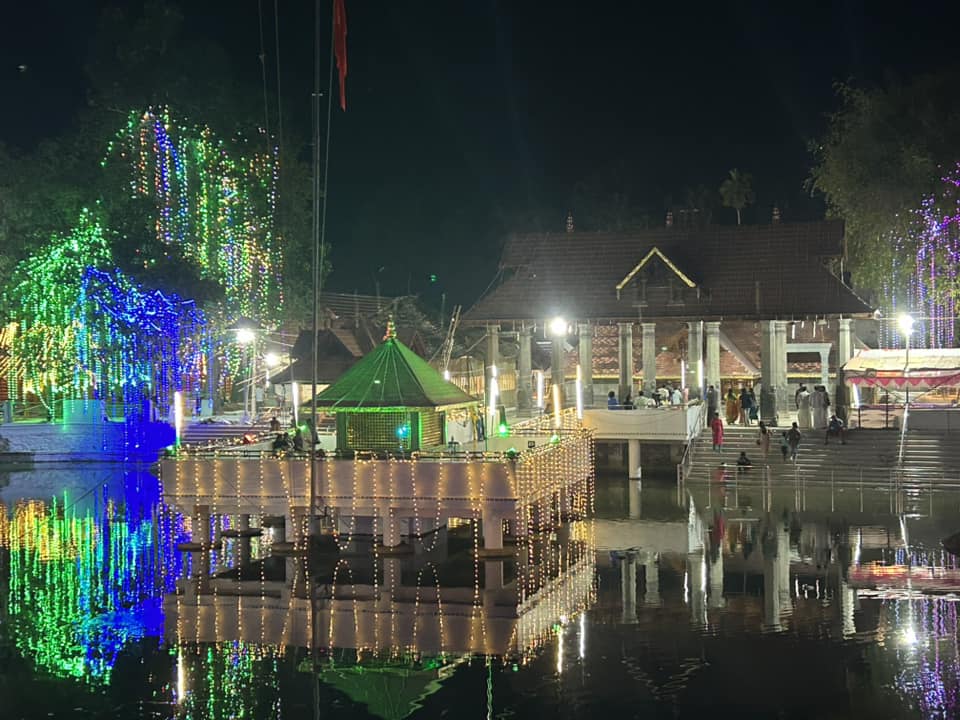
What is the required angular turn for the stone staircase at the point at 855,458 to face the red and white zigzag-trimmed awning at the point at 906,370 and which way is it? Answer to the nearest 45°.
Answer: approximately 135° to its left

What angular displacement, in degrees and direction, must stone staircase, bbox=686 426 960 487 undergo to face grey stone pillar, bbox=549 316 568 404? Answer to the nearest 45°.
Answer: approximately 135° to its right

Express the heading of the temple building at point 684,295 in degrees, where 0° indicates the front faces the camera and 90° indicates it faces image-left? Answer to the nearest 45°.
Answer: approximately 0°

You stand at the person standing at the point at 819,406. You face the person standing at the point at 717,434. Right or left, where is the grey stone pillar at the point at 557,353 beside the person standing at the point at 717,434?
right

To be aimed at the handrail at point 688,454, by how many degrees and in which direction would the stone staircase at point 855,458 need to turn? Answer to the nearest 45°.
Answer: approximately 90° to its right

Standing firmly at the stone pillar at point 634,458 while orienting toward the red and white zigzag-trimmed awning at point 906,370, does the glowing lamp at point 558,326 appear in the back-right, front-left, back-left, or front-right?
back-left

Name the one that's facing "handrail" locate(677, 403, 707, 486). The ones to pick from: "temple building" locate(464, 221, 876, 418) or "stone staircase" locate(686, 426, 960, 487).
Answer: the temple building

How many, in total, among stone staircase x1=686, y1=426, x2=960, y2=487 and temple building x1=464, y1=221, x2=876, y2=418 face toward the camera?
2

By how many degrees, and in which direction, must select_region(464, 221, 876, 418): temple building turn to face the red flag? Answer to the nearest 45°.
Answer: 0° — it already faces it

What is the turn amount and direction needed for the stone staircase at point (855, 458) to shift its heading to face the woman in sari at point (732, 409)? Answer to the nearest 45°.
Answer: approximately 135° to its right
